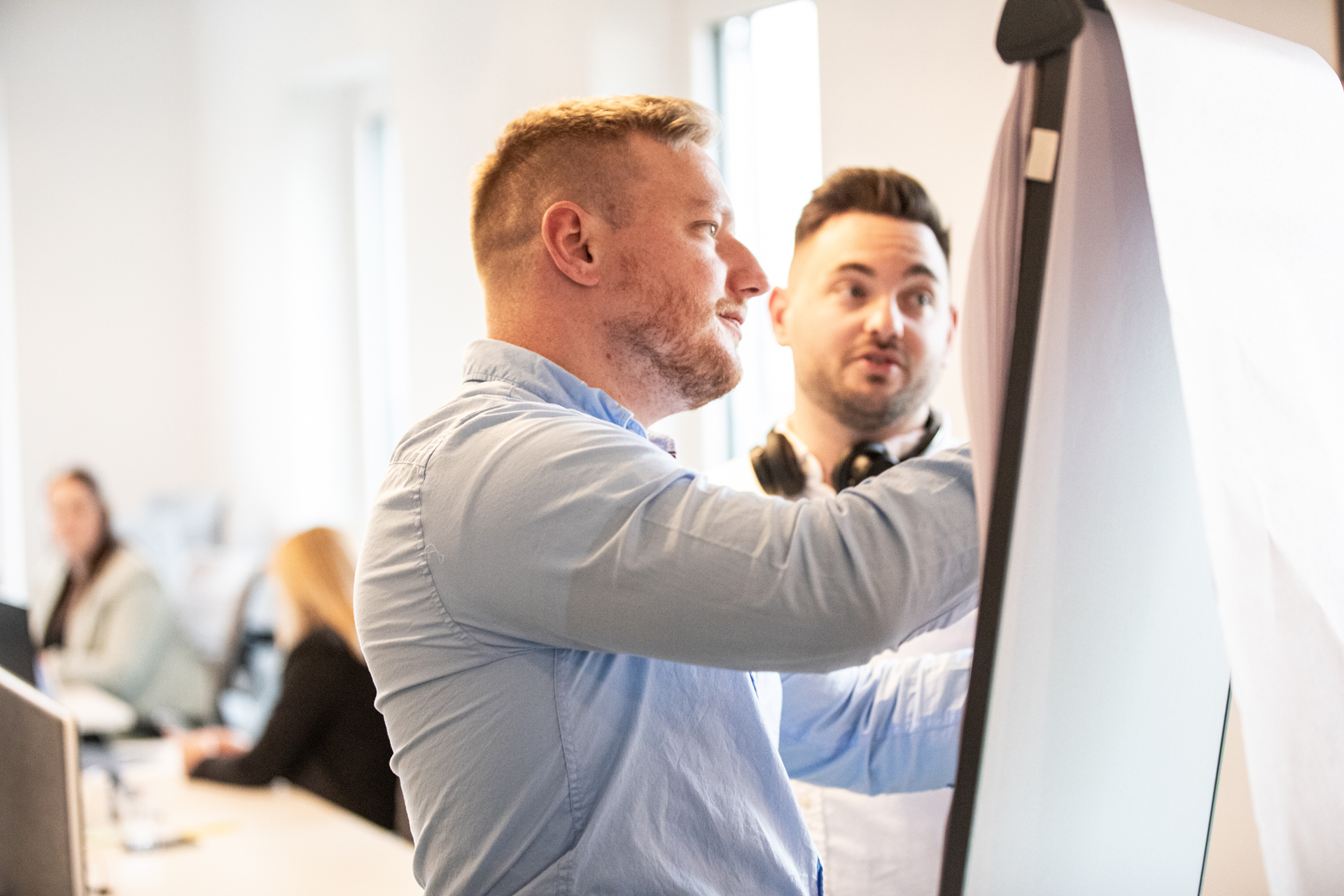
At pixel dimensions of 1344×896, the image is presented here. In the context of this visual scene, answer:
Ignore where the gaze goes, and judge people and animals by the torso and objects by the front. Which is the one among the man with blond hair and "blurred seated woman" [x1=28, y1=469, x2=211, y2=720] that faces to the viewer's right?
the man with blond hair

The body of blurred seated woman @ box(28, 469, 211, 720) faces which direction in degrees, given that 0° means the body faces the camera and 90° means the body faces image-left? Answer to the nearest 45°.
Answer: approximately 45°

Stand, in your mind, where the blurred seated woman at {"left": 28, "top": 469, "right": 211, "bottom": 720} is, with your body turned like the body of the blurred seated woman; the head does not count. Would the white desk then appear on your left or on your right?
on your left

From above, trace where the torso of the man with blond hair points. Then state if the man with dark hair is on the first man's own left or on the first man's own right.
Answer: on the first man's own left

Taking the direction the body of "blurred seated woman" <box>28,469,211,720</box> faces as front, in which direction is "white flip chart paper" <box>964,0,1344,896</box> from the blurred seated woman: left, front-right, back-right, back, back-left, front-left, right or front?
front-left

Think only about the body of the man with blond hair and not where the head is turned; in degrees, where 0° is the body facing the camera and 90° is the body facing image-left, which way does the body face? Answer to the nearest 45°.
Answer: approximately 270°

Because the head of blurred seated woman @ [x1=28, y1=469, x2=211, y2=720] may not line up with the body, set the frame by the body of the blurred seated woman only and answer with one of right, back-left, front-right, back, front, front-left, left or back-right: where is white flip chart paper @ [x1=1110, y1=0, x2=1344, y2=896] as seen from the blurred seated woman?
front-left

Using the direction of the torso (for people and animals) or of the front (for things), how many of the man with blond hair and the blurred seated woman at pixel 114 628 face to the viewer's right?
1

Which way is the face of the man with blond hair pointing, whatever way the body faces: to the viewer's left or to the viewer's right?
to the viewer's right
